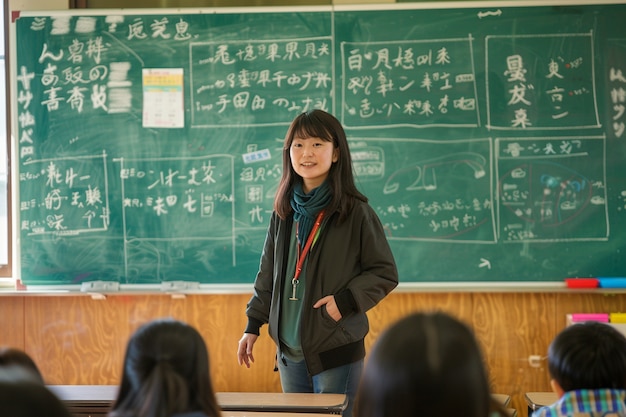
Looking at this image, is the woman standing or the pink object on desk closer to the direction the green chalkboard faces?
the woman standing

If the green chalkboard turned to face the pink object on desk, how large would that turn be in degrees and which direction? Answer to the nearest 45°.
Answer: approximately 90° to its left

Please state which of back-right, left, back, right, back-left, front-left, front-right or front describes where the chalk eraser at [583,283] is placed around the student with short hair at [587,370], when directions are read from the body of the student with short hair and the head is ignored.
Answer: front-right

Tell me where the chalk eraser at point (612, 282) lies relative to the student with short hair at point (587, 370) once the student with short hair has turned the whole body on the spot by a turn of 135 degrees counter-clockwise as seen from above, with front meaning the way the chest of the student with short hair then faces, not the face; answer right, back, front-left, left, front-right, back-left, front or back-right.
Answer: back

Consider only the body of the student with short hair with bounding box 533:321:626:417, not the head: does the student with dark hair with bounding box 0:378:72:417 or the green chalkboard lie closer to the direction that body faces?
the green chalkboard

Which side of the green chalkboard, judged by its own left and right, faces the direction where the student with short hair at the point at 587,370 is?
front

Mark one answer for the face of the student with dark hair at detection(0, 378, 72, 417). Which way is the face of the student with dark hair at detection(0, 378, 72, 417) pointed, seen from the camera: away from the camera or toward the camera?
away from the camera

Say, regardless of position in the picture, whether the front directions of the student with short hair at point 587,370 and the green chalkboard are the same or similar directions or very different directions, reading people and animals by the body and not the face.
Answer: very different directions

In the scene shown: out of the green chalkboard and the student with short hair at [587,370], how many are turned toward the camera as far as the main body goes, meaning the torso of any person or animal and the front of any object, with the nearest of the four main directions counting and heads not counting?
1

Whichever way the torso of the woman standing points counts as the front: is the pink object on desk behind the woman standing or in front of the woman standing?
behind

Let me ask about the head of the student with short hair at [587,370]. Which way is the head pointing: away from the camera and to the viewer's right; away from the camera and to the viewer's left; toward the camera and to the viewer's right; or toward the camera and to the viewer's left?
away from the camera and to the viewer's left

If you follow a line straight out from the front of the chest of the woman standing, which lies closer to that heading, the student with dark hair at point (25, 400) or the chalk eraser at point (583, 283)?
the student with dark hair

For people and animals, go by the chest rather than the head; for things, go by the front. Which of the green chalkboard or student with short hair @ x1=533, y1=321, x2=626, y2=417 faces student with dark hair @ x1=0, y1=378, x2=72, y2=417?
the green chalkboard
